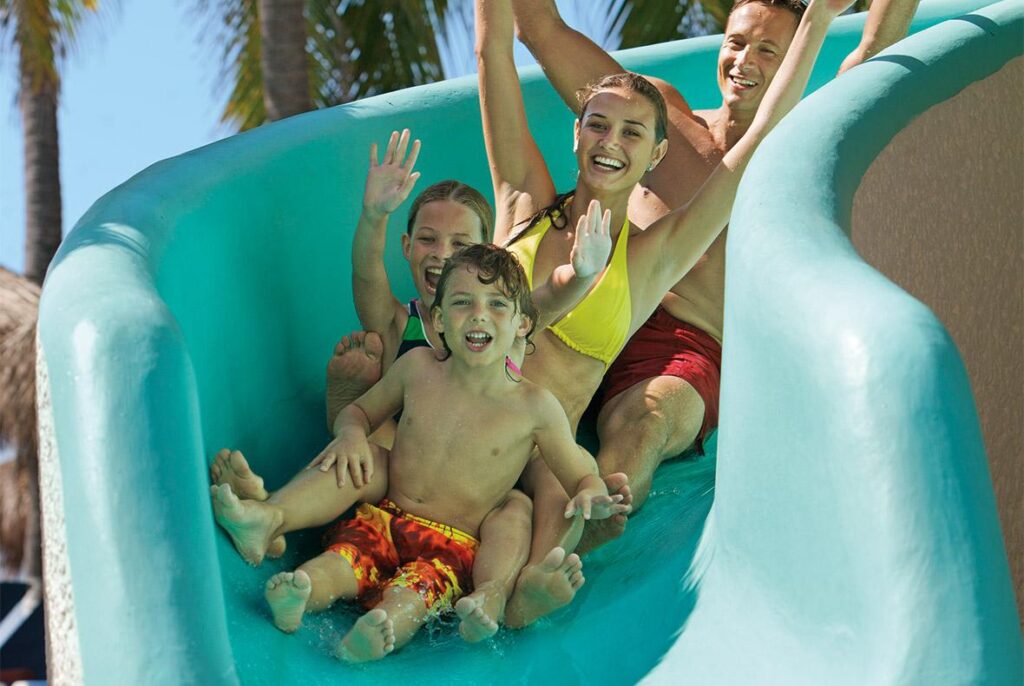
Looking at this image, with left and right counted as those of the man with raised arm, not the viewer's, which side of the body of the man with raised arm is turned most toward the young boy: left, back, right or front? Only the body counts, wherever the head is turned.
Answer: front

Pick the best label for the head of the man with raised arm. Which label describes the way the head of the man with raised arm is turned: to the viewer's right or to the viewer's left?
to the viewer's left

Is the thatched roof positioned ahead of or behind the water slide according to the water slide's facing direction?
behind

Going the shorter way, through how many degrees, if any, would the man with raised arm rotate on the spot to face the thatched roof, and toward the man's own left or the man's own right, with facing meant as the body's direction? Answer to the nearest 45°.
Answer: approximately 90° to the man's own right
